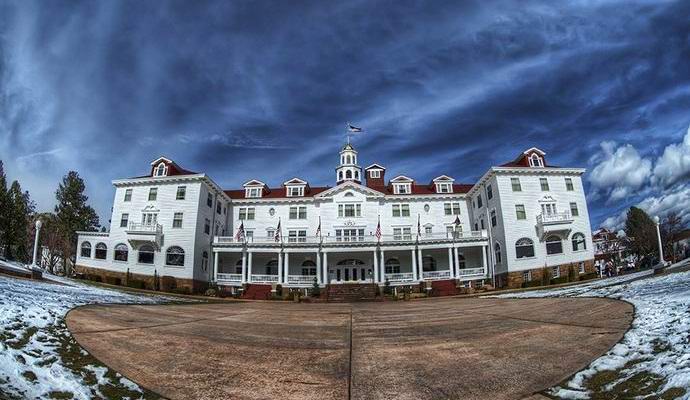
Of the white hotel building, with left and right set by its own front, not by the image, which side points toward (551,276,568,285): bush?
left

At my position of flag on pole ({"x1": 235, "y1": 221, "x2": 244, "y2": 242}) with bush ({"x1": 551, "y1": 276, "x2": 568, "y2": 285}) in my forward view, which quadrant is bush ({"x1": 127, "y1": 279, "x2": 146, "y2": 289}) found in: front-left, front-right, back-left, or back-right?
back-right

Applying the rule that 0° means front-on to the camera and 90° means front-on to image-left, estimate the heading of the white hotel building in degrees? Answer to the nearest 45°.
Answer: approximately 0°
